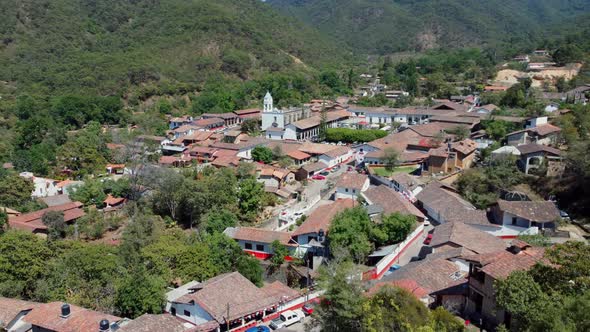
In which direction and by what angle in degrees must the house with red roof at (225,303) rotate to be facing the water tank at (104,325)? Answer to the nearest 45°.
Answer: approximately 90° to its right

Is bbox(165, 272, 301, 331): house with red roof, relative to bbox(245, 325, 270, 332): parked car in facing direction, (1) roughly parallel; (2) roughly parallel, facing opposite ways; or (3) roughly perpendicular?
roughly perpendicular

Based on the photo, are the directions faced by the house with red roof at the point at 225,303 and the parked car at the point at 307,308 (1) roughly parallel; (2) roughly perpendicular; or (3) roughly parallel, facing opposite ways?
roughly perpendicular

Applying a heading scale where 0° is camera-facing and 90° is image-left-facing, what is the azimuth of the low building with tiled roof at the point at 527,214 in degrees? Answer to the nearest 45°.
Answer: approximately 0°

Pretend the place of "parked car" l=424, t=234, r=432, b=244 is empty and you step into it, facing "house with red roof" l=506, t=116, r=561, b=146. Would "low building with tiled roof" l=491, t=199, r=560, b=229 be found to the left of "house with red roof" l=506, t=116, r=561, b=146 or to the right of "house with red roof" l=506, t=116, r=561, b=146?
right

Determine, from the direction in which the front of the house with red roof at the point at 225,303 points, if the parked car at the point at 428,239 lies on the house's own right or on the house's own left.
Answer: on the house's own left
